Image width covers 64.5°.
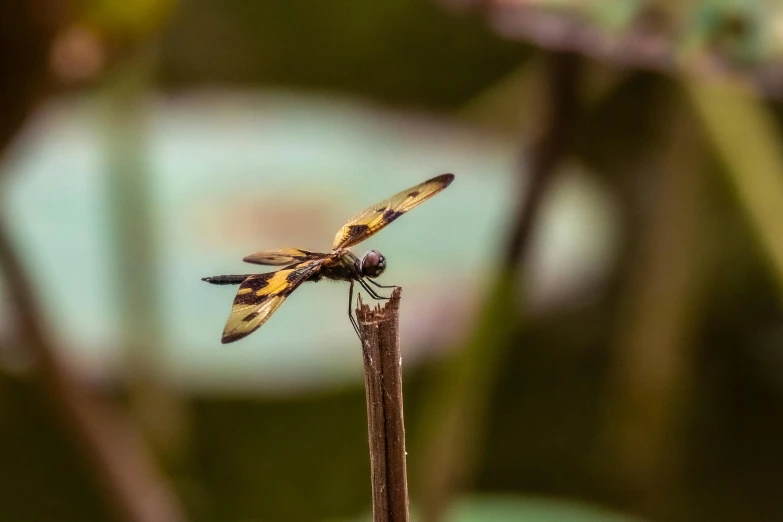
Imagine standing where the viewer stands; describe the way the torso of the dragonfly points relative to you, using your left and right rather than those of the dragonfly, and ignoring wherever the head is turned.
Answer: facing to the right of the viewer

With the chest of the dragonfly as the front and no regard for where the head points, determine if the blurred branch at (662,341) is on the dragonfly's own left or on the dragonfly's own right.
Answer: on the dragonfly's own left

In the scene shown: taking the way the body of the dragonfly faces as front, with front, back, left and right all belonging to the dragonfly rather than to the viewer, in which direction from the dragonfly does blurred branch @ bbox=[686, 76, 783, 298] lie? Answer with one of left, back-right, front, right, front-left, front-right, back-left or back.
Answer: front-left

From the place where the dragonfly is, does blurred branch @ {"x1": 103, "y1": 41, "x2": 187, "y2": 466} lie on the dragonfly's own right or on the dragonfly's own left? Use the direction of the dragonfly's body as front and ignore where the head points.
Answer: on the dragonfly's own left
